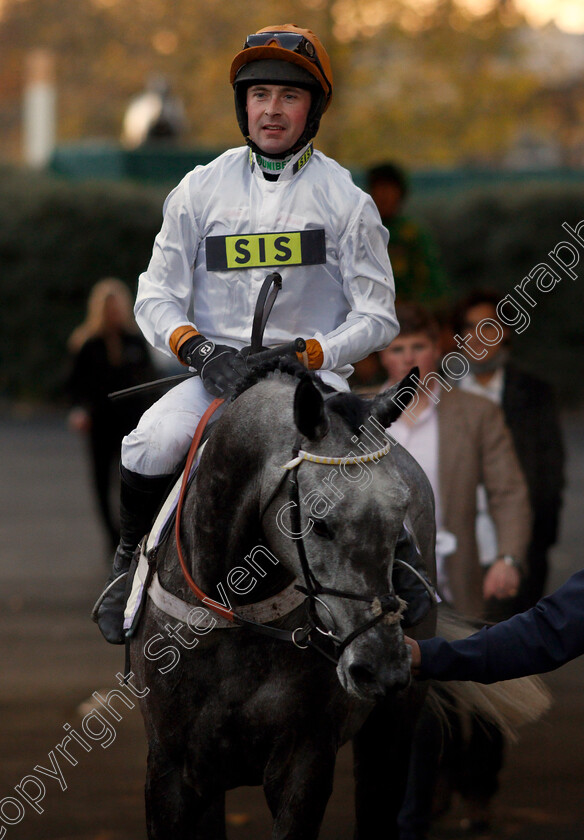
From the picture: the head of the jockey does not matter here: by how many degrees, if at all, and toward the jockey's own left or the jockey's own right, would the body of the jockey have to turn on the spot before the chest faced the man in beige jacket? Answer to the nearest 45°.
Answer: approximately 135° to the jockey's own left

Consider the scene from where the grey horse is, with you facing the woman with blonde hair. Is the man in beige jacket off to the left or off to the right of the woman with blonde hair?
right

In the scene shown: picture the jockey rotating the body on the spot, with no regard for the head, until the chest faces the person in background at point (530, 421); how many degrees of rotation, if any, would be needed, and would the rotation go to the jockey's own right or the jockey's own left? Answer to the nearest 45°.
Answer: approximately 135° to the jockey's own left

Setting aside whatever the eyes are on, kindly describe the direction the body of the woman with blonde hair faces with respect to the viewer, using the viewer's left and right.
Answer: facing the viewer and to the right of the viewer

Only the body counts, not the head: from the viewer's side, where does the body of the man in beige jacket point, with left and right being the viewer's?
facing the viewer and to the left of the viewer

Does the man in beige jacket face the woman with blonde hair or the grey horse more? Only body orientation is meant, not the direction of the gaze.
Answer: the grey horse

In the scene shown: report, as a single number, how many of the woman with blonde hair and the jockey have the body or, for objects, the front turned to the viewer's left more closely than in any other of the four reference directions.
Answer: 0

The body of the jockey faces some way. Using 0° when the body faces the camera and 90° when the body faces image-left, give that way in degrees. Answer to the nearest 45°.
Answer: approximately 0°

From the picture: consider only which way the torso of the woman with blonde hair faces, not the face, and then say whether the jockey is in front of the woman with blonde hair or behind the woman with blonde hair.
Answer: in front
